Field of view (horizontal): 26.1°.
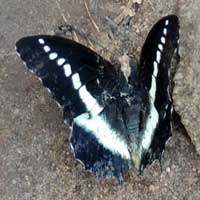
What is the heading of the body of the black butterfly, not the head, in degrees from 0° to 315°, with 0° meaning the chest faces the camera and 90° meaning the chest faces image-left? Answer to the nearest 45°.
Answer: approximately 180°
